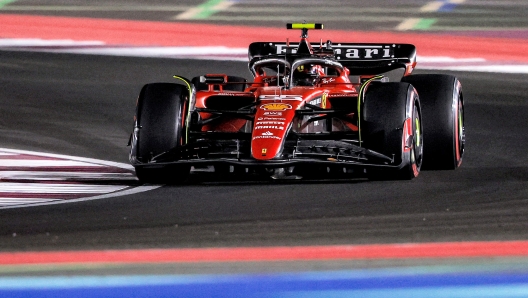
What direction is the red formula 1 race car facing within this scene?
toward the camera
